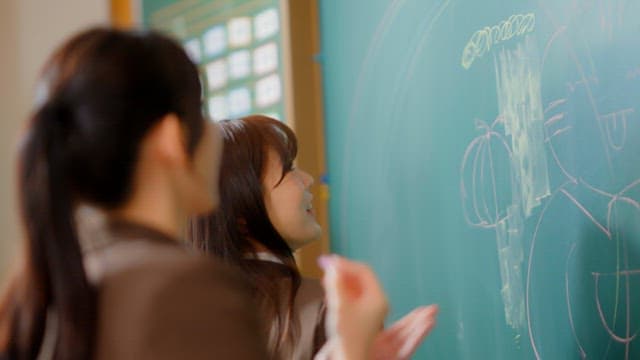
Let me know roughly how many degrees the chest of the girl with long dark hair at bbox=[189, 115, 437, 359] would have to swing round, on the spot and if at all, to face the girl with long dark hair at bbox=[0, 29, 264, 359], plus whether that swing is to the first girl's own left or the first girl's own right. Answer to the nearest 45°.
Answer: approximately 90° to the first girl's own right

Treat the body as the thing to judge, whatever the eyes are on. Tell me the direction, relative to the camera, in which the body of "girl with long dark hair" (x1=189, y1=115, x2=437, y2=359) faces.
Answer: to the viewer's right

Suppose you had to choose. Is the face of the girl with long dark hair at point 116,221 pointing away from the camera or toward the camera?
away from the camera

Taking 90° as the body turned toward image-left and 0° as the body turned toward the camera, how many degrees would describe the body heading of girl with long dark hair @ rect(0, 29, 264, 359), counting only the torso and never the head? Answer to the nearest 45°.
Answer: approximately 225°

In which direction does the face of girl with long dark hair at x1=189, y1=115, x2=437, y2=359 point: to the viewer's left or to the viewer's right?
to the viewer's right
